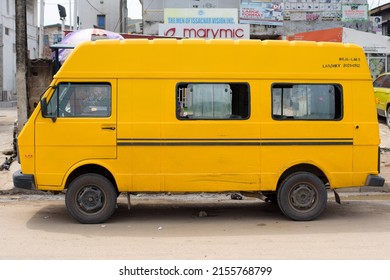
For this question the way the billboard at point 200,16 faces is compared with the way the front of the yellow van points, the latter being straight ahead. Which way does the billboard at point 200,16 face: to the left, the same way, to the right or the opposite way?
to the left

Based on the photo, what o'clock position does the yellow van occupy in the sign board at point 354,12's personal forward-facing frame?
The yellow van is roughly at 12 o'clock from the sign board.

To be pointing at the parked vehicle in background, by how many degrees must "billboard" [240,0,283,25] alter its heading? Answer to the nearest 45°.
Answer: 0° — it already faces it

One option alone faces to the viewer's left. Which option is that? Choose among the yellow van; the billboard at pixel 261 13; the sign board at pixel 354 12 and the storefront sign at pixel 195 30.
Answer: the yellow van

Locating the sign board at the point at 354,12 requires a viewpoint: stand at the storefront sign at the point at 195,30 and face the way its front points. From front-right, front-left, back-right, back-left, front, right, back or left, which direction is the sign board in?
back-left

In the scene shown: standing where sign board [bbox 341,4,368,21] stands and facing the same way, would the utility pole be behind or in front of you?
in front

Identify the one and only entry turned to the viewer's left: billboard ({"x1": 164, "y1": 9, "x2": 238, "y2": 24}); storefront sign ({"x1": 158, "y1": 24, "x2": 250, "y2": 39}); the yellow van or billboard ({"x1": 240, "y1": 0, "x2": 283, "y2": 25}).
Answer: the yellow van

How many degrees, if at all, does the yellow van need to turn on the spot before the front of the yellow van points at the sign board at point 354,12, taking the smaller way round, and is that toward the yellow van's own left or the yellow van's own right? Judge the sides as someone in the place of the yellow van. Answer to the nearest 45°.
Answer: approximately 90° to the yellow van's own right

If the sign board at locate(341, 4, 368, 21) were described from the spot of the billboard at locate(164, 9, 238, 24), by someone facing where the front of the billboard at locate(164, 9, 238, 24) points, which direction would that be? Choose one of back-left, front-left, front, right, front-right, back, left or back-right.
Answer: back-left

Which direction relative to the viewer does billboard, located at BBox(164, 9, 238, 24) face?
toward the camera

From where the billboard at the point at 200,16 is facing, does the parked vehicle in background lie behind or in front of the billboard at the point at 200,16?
in front

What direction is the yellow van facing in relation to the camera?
to the viewer's left

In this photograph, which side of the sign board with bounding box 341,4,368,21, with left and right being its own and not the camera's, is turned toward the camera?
front
